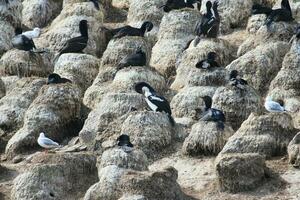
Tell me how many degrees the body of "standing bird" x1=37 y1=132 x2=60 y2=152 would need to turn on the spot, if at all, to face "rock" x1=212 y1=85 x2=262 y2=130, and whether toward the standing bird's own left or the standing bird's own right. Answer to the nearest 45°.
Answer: approximately 180°

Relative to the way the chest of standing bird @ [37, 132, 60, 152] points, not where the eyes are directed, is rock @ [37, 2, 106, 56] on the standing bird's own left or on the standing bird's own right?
on the standing bird's own right

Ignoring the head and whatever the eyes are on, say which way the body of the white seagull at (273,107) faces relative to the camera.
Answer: to the viewer's left

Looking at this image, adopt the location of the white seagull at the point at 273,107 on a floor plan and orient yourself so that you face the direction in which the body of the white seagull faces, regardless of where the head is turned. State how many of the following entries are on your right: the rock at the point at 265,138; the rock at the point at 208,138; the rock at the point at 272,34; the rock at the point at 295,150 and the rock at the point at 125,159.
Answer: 1

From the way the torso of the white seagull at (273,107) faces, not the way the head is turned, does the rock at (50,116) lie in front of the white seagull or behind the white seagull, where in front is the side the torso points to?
in front

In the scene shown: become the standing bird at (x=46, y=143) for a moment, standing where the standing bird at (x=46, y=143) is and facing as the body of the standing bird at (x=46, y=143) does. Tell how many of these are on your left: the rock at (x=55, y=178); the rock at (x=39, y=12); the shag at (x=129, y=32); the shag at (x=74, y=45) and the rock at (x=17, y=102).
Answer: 1

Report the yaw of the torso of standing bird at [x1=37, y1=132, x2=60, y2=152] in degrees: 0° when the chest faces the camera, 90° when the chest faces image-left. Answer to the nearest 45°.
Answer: approximately 90°

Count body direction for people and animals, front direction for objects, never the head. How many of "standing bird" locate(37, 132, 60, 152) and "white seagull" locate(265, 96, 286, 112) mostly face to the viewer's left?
2

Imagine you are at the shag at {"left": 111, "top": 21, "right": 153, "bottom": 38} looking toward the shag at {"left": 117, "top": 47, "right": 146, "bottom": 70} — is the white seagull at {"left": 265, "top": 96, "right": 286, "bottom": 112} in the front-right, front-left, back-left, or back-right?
front-left

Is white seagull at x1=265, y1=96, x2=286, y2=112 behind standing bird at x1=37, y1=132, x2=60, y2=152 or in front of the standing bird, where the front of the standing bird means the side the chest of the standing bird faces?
behind

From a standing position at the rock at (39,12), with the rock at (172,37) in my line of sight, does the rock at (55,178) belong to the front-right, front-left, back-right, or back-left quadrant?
front-right

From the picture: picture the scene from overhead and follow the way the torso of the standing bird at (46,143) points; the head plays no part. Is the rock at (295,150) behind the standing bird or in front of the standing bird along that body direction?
behind
